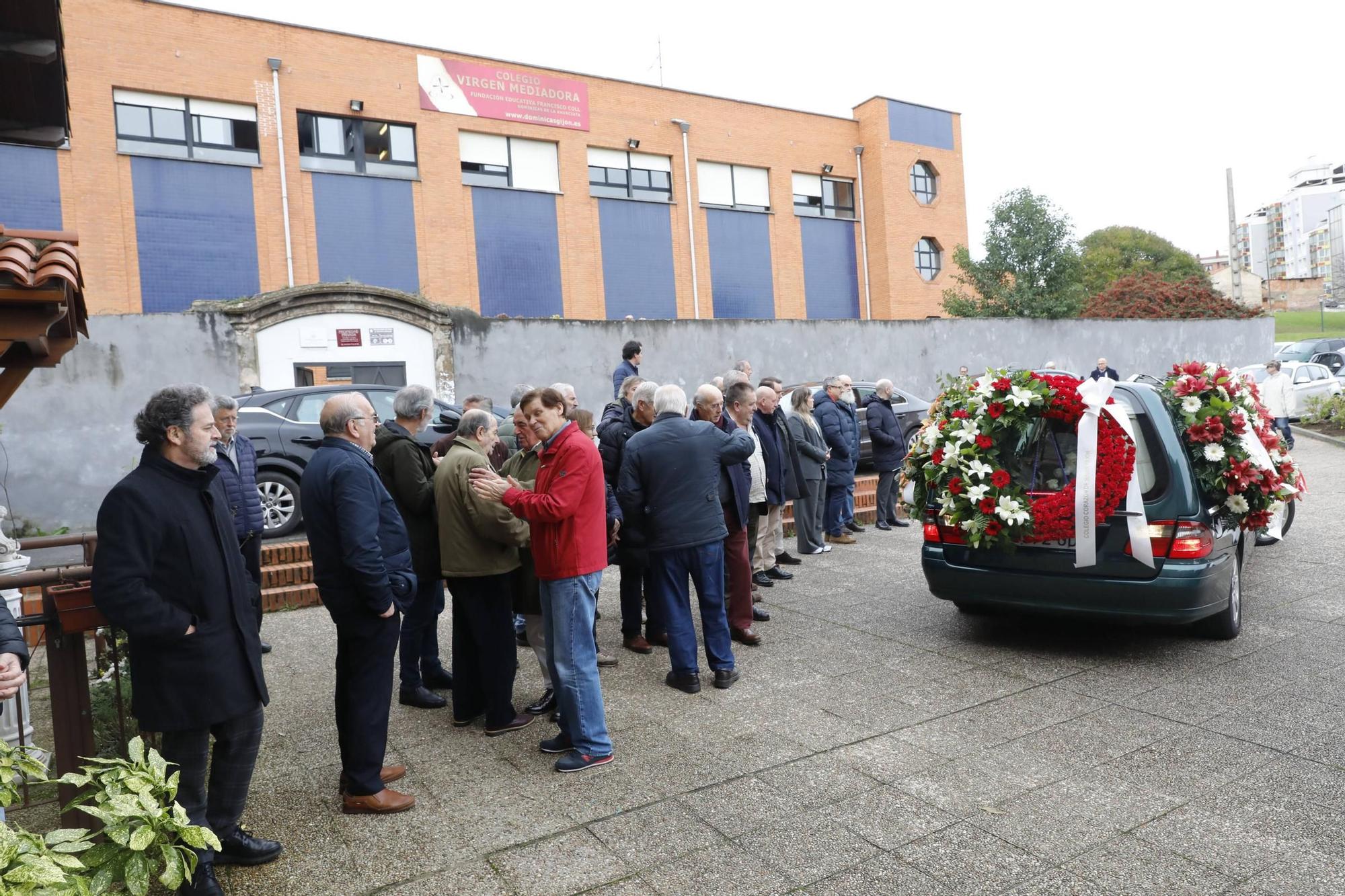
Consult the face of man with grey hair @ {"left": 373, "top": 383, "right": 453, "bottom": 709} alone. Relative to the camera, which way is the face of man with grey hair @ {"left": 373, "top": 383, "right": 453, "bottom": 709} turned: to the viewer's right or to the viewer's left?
to the viewer's right

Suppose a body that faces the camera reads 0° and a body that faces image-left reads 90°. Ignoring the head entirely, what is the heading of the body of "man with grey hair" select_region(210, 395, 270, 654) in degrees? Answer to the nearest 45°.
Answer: approximately 315°

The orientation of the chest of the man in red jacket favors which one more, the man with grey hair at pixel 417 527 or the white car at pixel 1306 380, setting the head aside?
the man with grey hair

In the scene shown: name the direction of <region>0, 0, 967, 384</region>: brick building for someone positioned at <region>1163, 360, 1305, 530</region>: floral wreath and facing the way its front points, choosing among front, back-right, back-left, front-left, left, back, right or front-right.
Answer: back

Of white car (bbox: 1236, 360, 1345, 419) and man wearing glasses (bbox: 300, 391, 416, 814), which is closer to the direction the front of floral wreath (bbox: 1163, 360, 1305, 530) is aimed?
the man wearing glasses

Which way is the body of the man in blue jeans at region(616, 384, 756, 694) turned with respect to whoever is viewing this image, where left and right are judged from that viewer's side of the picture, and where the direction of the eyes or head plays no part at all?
facing away from the viewer

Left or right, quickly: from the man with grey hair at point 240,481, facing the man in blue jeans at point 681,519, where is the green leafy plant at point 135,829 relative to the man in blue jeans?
right

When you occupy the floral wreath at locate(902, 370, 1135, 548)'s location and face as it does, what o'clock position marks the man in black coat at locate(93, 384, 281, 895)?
The man in black coat is roughly at 1 o'clock from the floral wreath.

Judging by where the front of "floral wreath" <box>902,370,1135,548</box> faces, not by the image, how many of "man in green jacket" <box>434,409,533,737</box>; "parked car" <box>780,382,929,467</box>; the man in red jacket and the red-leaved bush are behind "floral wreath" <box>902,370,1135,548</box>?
2

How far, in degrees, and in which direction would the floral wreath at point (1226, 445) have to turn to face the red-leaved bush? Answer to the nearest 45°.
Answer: approximately 135° to its left

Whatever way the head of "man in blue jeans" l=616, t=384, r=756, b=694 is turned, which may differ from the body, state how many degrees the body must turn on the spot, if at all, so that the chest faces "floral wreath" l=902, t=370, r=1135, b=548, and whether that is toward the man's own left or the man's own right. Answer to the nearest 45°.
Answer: approximately 90° to the man's own right
